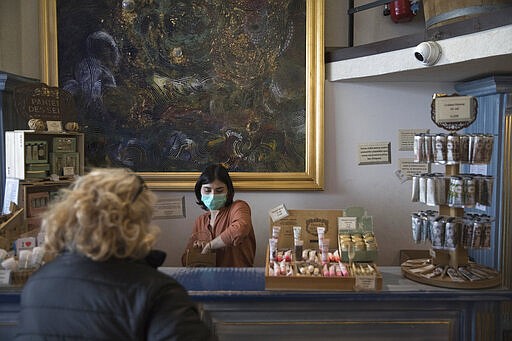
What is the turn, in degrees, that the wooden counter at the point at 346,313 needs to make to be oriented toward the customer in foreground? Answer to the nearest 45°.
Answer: approximately 45° to its right

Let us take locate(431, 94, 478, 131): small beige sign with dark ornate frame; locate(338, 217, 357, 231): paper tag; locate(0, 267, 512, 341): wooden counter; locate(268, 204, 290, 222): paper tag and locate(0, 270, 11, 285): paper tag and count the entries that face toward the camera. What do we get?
5

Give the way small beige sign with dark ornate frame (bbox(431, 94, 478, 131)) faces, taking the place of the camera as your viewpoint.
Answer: facing the viewer

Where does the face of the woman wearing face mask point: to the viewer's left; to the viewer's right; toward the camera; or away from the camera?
toward the camera

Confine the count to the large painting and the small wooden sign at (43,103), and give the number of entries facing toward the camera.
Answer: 2

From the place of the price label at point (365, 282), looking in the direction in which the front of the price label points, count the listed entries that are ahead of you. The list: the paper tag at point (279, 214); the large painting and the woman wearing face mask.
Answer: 0

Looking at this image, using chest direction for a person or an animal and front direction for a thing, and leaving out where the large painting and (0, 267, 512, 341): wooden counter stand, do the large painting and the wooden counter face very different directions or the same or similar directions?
same or similar directions

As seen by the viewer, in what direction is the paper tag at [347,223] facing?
toward the camera

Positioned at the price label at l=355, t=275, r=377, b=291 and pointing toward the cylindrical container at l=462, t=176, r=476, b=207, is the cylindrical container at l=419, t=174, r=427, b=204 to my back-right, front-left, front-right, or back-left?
front-left

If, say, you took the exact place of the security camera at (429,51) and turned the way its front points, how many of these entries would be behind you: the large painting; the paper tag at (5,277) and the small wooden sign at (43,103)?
0

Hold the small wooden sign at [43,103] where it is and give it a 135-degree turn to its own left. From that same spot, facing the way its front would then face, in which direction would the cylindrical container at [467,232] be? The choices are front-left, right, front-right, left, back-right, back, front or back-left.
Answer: right

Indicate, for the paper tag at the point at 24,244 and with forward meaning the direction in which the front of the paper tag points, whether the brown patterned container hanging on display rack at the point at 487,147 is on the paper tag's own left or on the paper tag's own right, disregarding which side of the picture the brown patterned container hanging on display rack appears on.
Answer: on the paper tag's own left

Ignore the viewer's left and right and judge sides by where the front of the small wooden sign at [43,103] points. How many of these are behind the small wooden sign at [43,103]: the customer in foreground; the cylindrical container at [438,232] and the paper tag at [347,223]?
0
